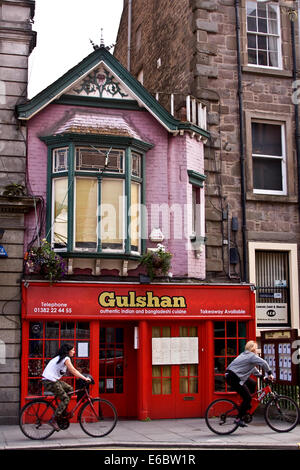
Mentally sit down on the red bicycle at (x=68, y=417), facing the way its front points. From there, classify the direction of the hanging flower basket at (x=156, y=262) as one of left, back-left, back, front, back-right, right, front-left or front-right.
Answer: front-left

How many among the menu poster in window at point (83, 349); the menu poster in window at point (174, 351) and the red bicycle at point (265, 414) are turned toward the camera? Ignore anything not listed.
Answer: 2

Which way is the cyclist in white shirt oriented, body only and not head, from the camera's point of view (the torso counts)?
to the viewer's right

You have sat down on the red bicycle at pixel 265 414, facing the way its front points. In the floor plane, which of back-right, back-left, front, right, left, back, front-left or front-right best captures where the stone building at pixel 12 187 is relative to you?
back

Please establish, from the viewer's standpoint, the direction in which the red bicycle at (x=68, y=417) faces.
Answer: facing to the right of the viewer

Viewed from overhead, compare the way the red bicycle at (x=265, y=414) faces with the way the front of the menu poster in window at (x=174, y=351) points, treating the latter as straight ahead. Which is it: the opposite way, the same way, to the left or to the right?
to the left

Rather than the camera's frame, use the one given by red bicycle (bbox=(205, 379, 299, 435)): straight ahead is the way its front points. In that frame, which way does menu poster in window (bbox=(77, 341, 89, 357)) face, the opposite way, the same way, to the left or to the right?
to the right

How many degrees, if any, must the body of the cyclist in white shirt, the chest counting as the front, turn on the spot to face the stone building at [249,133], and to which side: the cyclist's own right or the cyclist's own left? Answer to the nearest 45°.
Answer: approximately 45° to the cyclist's own left

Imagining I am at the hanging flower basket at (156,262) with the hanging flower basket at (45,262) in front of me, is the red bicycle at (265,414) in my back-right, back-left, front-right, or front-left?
back-left

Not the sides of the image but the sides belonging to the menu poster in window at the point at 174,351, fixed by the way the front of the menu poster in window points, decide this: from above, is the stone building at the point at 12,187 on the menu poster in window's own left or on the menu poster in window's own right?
on the menu poster in window's own right

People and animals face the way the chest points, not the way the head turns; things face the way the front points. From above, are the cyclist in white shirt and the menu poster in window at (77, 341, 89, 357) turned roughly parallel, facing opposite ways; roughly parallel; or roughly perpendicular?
roughly perpendicular

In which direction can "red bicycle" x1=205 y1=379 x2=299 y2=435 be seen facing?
to the viewer's right

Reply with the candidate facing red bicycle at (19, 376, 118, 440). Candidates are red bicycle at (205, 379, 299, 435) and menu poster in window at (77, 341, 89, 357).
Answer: the menu poster in window

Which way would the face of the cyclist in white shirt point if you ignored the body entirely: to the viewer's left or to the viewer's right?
to the viewer's right

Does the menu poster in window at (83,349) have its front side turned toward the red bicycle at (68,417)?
yes

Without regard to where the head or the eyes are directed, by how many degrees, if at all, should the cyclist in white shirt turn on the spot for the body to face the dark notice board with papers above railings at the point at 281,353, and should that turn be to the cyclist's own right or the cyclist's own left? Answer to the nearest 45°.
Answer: approximately 45° to the cyclist's own left
